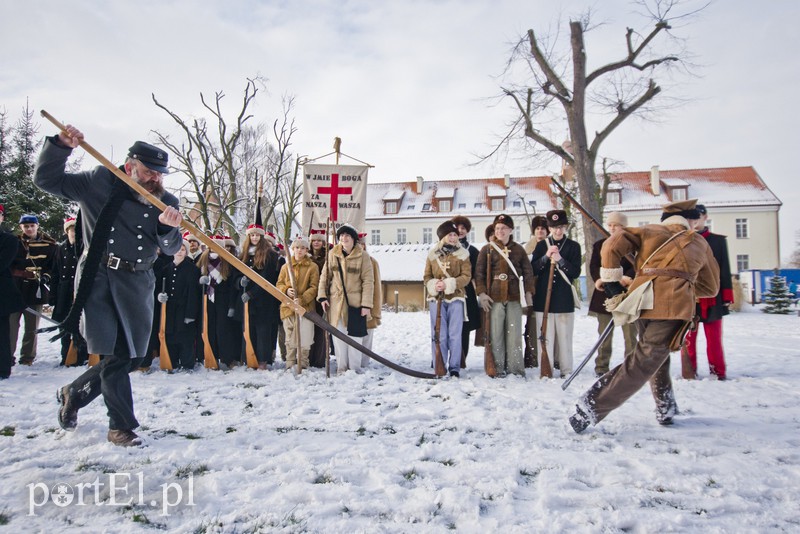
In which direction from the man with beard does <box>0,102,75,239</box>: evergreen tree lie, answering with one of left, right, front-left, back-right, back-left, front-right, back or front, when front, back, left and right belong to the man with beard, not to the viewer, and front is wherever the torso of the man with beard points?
back-left

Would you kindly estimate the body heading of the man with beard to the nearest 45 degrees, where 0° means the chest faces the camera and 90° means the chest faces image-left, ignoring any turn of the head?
approximately 315°

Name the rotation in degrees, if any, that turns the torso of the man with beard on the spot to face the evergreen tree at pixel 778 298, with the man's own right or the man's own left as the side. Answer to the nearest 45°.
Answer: approximately 45° to the man's own left
